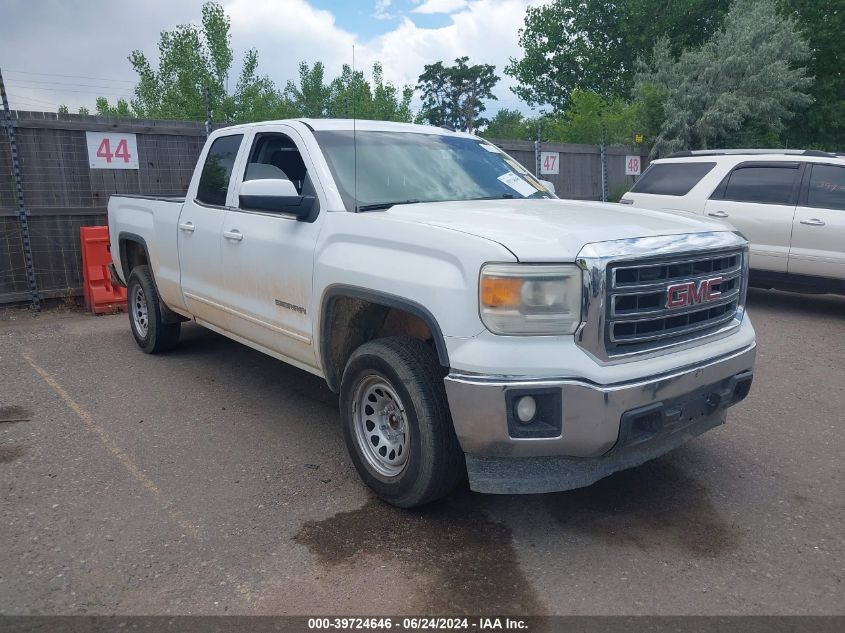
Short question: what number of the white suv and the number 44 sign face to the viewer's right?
1

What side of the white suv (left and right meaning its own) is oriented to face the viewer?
right

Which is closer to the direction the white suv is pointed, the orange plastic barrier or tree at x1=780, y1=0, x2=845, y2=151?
the tree

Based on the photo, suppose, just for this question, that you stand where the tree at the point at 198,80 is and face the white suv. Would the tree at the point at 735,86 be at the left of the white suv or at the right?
left

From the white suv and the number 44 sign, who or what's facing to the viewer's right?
the white suv

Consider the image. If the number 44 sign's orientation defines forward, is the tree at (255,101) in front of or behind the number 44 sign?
behind

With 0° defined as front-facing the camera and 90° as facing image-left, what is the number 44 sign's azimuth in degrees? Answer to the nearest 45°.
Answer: approximately 0°

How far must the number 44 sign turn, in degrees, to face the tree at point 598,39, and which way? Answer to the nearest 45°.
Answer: approximately 135° to its left

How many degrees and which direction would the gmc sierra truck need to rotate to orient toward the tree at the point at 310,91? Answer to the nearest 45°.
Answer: approximately 135° to its left

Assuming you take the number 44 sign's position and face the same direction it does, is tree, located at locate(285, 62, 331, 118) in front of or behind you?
behind

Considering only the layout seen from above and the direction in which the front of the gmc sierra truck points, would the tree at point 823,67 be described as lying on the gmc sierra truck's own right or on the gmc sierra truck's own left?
on the gmc sierra truck's own left

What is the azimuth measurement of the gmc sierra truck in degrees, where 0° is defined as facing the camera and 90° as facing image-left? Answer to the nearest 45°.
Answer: approximately 315°

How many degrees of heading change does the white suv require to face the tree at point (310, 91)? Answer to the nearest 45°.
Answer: approximately 135° to its left

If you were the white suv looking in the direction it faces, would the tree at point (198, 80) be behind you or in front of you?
behind
